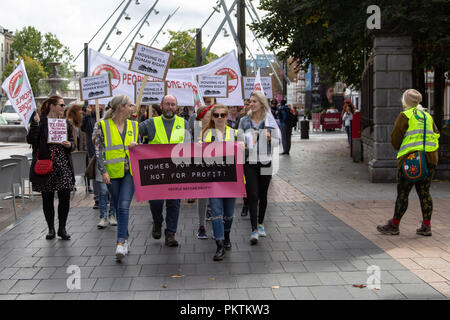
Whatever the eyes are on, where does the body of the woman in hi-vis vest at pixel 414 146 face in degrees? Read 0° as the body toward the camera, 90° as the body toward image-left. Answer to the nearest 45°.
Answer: approximately 135°

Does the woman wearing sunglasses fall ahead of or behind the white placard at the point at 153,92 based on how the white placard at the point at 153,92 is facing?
ahead

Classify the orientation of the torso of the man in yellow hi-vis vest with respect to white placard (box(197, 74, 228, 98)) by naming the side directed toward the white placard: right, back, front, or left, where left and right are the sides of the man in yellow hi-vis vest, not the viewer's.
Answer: back

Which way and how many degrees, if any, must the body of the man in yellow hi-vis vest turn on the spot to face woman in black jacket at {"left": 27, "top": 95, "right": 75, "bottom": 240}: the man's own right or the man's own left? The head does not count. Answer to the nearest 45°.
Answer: approximately 135° to the man's own right
